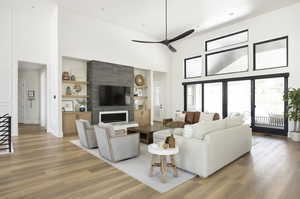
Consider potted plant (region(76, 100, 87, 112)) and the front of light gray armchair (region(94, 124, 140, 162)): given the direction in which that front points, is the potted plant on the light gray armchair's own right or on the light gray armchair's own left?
on the light gray armchair's own left

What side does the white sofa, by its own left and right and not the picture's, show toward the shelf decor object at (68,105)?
front

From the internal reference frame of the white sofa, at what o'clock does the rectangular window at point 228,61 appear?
The rectangular window is roughly at 2 o'clock from the white sofa.

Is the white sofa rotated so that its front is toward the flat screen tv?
yes

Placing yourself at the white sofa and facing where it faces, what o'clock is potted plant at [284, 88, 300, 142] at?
The potted plant is roughly at 3 o'clock from the white sofa.

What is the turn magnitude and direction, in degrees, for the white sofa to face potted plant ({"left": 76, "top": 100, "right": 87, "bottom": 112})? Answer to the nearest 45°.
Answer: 0° — it already faces it

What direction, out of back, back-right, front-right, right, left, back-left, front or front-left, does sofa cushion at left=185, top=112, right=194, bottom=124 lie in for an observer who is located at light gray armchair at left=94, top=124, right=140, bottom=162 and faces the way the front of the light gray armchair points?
front

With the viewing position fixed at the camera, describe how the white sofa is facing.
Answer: facing away from the viewer and to the left of the viewer

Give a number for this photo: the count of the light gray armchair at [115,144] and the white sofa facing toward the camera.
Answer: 0
